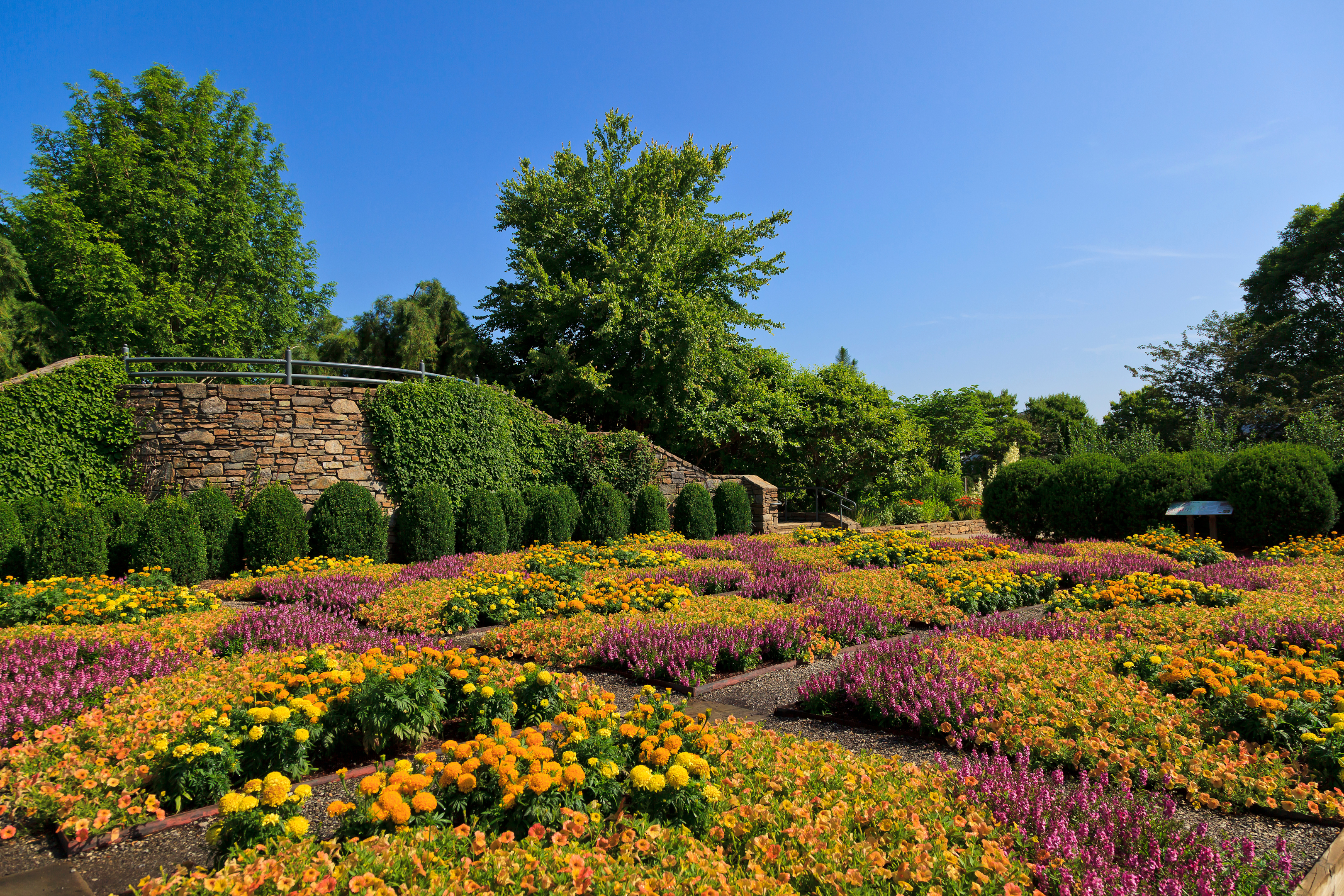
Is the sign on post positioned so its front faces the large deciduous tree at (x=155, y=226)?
no

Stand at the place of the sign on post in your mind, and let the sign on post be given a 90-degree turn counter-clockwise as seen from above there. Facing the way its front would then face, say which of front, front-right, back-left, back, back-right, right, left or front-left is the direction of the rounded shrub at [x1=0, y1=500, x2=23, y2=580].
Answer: back-right

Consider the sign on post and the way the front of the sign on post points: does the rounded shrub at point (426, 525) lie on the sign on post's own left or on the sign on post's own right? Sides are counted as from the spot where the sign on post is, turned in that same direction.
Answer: on the sign on post's own right

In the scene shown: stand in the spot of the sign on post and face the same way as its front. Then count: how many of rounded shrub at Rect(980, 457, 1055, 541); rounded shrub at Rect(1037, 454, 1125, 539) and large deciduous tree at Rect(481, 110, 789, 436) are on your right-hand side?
3

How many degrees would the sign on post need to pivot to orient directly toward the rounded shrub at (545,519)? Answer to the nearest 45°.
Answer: approximately 45° to its right

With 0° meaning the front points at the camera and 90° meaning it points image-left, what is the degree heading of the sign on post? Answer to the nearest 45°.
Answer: approximately 0°

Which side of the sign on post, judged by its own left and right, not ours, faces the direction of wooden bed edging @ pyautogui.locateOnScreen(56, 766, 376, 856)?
front

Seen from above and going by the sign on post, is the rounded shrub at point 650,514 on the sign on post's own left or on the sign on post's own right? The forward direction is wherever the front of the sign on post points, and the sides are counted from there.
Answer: on the sign on post's own right

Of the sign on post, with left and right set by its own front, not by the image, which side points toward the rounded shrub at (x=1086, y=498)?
right

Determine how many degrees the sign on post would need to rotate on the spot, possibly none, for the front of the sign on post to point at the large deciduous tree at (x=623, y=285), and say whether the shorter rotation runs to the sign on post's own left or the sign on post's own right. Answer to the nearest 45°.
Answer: approximately 90° to the sign on post's own right

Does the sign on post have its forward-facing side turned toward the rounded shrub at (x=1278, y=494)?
no

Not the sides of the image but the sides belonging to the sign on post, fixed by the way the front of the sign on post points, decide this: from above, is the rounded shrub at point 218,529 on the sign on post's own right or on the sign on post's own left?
on the sign on post's own right

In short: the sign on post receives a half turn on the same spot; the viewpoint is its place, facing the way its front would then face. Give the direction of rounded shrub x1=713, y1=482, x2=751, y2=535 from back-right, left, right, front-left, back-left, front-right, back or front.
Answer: left
